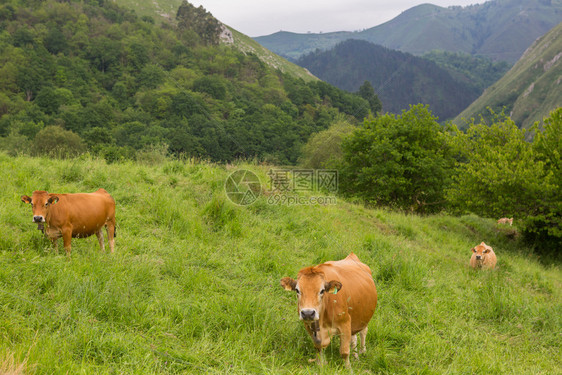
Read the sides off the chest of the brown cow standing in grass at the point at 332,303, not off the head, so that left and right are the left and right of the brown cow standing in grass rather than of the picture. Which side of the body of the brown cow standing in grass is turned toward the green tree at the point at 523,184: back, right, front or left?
back

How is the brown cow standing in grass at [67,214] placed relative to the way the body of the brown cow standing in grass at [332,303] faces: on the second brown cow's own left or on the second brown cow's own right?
on the second brown cow's own right

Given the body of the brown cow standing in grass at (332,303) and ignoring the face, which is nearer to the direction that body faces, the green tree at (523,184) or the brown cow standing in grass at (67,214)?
the brown cow standing in grass

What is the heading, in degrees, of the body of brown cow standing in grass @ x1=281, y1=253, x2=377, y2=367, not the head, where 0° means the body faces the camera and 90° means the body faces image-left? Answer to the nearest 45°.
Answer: approximately 45°

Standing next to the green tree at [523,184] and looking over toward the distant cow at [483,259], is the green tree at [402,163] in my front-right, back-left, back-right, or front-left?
back-right

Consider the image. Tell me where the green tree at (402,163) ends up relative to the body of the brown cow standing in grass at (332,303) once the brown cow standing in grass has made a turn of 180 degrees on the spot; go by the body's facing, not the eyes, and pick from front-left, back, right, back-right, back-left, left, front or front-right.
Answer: front-left

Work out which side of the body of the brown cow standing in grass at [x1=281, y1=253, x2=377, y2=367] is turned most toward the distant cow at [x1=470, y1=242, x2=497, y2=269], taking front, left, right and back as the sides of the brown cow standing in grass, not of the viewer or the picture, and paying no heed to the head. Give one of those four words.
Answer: back
